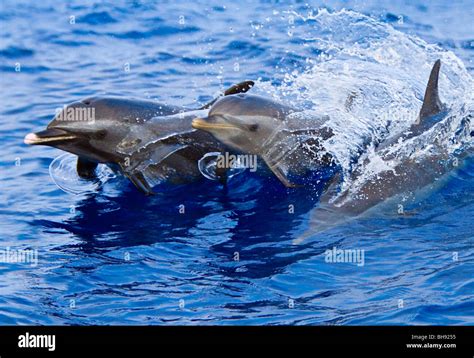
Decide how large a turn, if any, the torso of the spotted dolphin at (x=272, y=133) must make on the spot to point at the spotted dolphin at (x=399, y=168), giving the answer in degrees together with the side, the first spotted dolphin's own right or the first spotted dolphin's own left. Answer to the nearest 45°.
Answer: approximately 180°

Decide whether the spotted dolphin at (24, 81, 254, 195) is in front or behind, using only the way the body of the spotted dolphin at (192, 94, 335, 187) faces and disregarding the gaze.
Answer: in front

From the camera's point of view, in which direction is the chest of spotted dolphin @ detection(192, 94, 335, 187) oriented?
to the viewer's left
